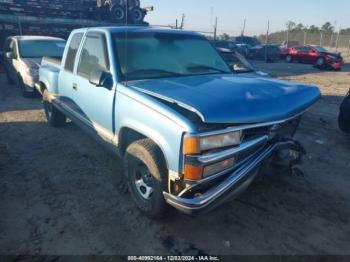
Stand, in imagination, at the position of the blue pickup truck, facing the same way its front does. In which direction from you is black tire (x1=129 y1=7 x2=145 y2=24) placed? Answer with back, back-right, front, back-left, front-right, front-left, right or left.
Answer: back-left

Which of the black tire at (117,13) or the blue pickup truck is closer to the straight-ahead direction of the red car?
the blue pickup truck

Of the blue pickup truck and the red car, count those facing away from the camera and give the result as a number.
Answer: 0

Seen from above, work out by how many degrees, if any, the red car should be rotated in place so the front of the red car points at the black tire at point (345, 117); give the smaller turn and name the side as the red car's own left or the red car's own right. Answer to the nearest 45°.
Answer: approximately 45° to the red car's own right

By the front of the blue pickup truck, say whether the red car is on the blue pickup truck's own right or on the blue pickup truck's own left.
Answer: on the blue pickup truck's own left

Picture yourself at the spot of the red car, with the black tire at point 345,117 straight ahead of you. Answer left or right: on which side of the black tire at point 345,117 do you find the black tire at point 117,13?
right

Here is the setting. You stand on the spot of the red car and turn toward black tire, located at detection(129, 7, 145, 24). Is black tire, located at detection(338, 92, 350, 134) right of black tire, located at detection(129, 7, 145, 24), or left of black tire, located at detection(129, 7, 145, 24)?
left

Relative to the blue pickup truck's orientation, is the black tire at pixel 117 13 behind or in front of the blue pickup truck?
behind
